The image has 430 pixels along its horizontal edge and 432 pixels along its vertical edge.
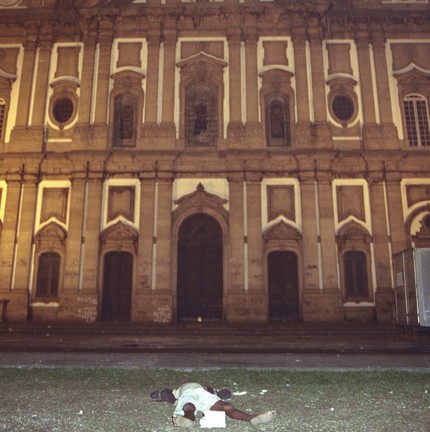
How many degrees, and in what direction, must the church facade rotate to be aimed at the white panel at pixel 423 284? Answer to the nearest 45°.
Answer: approximately 45° to its left

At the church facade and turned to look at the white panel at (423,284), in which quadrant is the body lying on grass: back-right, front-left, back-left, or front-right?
front-right

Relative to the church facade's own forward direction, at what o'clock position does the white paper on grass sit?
The white paper on grass is roughly at 12 o'clock from the church facade.

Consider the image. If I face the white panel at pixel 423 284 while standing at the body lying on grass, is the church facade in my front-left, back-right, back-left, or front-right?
front-left

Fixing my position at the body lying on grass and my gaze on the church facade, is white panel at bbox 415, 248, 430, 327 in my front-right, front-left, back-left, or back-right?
front-right

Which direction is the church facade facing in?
toward the camera

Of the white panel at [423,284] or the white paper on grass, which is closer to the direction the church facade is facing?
the white paper on grass

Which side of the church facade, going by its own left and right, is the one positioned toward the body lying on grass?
front

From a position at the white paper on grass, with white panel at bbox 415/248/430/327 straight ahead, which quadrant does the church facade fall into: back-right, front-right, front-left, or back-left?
front-left

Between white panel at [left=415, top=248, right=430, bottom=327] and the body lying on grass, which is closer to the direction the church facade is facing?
the body lying on grass

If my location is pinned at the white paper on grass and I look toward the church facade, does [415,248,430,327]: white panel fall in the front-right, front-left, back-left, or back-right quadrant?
front-right
